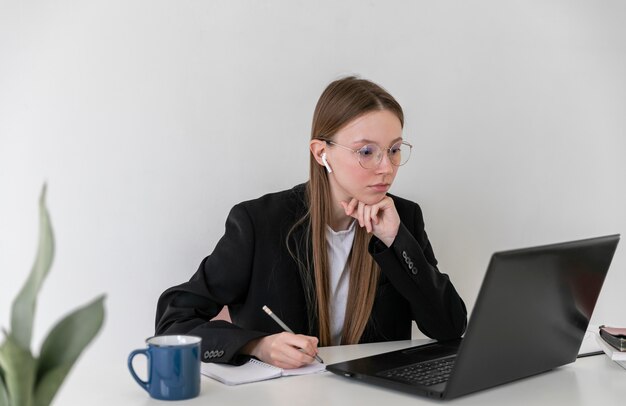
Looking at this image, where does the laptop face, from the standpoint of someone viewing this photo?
facing away from the viewer and to the left of the viewer

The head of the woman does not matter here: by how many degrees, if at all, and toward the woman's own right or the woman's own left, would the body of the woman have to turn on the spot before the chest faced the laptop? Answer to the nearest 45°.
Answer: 0° — they already face it

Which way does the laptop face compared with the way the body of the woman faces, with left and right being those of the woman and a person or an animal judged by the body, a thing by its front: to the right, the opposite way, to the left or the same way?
the opposite way

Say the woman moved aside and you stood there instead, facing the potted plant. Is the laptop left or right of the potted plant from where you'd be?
left

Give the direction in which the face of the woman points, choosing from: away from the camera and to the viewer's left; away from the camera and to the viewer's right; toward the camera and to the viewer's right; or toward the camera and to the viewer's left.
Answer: toward the camera and to the viewer's right

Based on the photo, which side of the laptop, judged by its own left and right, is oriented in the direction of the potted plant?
left

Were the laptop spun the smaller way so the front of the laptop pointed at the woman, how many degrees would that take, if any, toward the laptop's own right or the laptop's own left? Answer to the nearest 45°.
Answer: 0° — it already faces them
